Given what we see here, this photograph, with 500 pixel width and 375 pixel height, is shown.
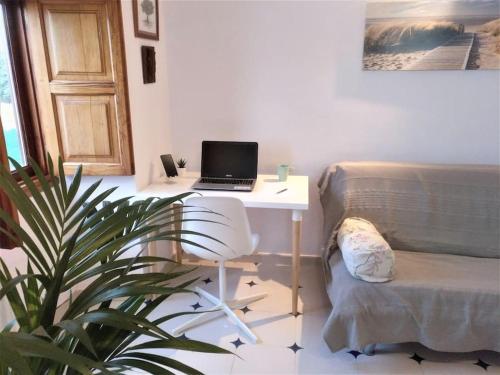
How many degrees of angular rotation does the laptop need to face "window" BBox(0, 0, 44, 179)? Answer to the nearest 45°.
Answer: approximately 90° to its right

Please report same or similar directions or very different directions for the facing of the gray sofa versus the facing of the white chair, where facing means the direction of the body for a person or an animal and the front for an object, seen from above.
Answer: very different directions

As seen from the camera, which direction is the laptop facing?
toward the camera

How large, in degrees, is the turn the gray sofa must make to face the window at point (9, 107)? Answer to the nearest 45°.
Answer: approximately 45° to its right

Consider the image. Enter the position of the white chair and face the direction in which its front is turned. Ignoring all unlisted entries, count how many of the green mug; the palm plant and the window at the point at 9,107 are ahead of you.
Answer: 1

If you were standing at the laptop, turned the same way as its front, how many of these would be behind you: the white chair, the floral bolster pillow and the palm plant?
0

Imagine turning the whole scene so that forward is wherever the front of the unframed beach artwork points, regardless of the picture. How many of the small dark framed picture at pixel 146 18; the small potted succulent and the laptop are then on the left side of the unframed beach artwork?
0

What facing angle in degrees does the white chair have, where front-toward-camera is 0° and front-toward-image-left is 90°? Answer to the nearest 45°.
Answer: approximately 225°

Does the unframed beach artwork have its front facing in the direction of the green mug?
no

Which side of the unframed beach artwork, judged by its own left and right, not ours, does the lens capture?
front

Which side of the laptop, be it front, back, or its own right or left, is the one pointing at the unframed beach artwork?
left

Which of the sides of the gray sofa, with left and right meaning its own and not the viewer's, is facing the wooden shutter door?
right

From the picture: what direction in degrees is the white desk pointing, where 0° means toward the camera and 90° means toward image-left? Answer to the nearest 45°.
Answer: approximately 0°

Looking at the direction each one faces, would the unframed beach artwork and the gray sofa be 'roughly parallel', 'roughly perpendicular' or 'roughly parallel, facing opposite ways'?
roughly parallel

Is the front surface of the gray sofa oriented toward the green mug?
no

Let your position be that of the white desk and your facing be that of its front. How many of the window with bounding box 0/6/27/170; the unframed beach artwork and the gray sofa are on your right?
1

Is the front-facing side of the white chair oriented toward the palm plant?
no

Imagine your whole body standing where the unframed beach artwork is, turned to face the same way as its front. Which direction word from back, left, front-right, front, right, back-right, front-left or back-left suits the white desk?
front-right
